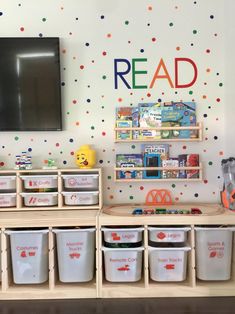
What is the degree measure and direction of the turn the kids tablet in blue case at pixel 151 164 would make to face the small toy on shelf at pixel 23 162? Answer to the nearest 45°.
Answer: approximately 90° to its right

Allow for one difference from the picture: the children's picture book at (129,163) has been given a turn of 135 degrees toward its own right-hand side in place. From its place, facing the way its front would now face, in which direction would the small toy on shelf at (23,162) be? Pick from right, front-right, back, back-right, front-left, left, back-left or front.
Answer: front-left

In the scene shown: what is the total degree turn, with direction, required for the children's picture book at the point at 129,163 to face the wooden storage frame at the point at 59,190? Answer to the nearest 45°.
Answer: approximately 90° to its right

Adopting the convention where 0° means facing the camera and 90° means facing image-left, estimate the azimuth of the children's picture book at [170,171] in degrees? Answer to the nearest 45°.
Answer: approximately 0°
